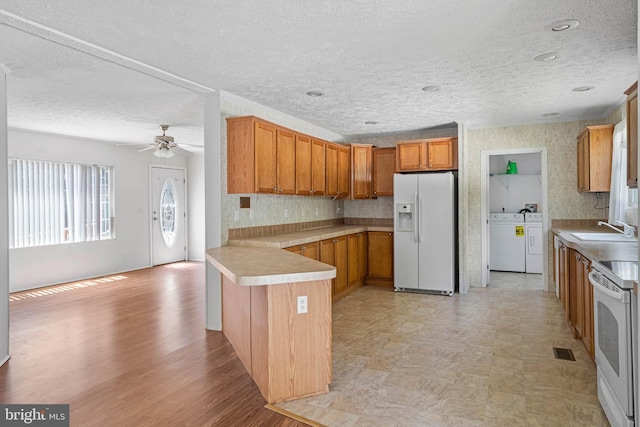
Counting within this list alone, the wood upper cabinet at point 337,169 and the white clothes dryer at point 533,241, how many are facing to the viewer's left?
0

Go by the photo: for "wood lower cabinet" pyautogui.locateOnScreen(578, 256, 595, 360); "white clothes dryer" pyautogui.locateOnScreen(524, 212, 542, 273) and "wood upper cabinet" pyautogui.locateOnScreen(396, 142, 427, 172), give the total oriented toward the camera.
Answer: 2

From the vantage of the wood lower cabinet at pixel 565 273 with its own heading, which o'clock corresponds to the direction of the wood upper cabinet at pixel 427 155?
The wood upper cabinet is roughly at 1 o'clock from the wood lower cabinet.

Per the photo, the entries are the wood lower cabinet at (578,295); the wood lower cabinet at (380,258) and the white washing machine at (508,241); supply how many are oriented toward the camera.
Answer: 2

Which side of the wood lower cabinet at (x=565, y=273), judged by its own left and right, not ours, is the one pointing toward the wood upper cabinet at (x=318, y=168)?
front

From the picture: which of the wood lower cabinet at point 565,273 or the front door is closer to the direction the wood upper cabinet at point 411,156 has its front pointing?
the wood lower cabinet

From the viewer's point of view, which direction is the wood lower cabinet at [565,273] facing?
to the viewer's left

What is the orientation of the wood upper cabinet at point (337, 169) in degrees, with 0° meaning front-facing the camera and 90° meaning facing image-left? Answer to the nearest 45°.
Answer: approximately 315°

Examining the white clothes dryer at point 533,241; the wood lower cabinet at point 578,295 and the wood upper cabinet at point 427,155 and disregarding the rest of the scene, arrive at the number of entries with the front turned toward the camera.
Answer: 2

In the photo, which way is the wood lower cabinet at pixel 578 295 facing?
to the viewer's left

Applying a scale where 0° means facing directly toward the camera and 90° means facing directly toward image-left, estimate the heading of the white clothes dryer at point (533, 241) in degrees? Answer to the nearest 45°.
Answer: approximately 0°

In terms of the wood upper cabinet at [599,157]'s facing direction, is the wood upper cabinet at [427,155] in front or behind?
in front

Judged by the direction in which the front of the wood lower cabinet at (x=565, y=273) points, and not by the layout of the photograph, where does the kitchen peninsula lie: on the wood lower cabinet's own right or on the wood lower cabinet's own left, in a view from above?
on the wood lower cabinet's own left

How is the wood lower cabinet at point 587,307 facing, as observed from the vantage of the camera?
facing to the left of the viewer

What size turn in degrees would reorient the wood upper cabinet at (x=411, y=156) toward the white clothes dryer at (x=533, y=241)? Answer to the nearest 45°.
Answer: approximately 135° to its left
